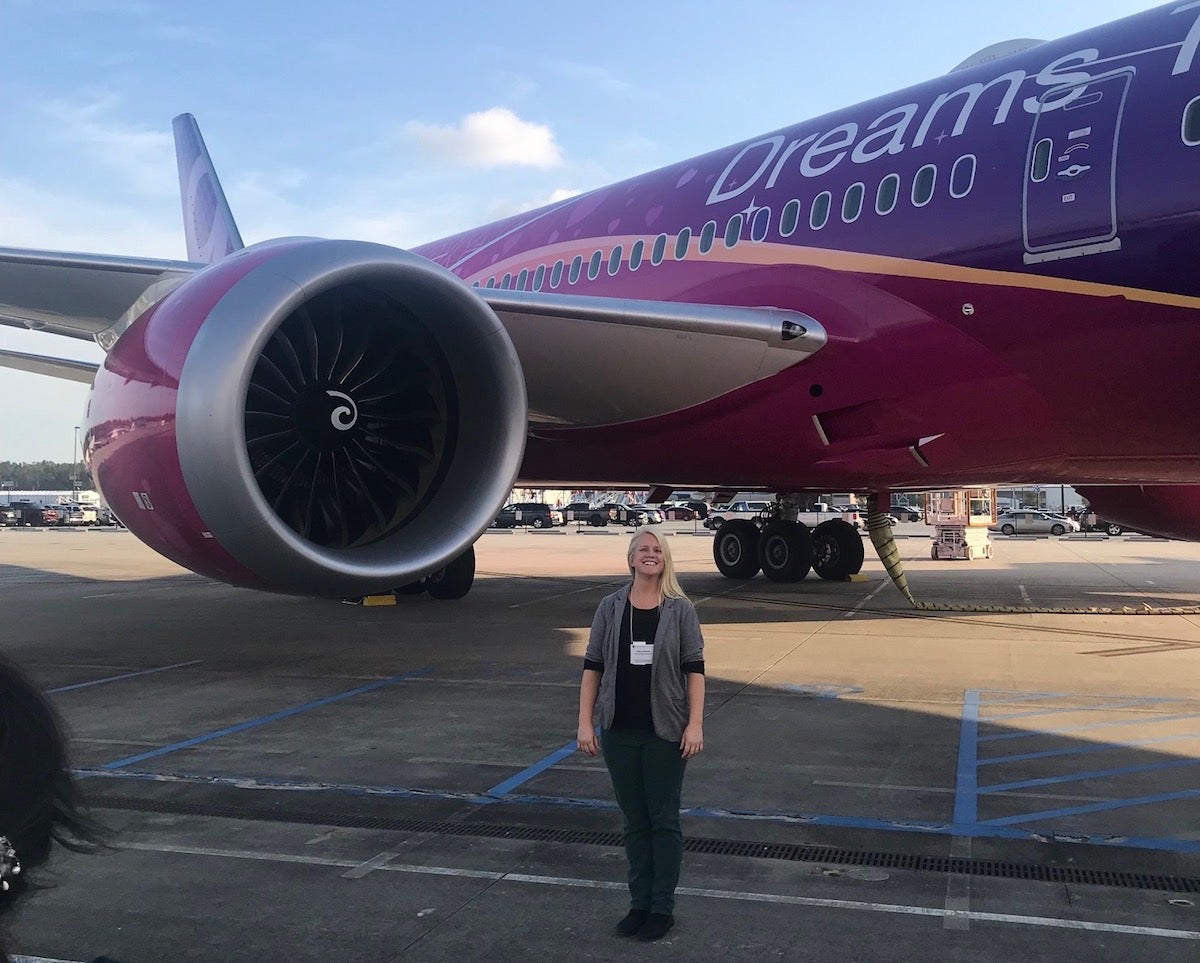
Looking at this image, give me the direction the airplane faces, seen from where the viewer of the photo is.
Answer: facing the viewer and to the right of the viewer

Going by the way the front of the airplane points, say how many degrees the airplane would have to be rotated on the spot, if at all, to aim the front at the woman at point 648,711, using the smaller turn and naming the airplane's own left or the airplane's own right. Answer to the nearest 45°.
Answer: approximately 45° to the airplane's own right

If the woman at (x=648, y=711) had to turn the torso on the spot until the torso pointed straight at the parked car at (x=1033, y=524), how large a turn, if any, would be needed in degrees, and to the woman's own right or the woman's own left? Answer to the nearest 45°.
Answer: approximately 180°

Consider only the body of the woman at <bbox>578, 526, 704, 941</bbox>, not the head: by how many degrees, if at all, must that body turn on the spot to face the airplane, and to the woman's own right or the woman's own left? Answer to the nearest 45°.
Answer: approximately 180°

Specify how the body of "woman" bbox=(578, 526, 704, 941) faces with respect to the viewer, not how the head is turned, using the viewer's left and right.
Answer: facing the viewer
